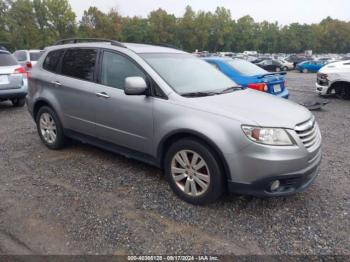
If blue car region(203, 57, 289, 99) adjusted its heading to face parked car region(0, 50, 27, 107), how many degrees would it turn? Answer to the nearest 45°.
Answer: approximately 45° to its left

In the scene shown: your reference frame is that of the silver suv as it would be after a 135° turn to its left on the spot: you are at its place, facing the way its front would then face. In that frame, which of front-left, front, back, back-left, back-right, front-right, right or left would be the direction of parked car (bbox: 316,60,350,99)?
front-right

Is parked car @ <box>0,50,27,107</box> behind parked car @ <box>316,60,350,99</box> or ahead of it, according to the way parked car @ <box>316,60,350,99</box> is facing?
ahead

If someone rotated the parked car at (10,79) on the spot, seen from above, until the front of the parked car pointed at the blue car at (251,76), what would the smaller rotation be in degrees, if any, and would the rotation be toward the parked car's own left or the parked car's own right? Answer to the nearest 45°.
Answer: approximately 135° to the parked car's own right

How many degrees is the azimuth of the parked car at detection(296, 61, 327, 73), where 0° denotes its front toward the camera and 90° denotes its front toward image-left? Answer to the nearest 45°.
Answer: approximately 45°

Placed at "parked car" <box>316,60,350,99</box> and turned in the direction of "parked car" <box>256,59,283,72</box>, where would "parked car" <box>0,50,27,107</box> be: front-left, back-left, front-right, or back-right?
back-left

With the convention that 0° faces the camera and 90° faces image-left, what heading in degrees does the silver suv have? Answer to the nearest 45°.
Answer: approximately 315°

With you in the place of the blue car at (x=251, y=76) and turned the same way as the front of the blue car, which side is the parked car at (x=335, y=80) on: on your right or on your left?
on your right

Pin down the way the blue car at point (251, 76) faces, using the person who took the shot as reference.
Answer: facing away from the viewer and to the left of the viewer

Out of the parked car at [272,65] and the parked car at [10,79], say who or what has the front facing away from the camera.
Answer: the parked car at [10,79]

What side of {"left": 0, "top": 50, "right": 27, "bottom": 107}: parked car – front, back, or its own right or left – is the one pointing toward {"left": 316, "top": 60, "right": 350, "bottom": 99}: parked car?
right

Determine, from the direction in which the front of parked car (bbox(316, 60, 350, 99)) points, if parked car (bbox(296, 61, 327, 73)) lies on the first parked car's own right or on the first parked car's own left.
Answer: on the first parked car's own right

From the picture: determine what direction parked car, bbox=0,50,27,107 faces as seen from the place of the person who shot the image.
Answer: facing away from the viewer

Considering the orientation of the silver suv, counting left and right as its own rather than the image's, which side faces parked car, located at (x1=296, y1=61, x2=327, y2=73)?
left

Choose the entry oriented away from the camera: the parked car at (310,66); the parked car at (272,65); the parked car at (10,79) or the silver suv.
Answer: the parked car at (10,79)

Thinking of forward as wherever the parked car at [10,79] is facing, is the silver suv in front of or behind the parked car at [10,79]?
behind

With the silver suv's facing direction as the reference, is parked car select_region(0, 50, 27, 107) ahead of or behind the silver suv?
behind
